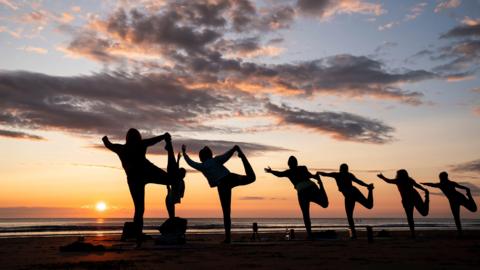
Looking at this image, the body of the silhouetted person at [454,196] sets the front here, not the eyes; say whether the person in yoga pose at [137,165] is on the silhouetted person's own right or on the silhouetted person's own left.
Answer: on the silhouetted person's own left

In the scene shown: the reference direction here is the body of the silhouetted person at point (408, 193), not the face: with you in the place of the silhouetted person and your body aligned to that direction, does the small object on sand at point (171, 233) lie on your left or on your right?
on your left

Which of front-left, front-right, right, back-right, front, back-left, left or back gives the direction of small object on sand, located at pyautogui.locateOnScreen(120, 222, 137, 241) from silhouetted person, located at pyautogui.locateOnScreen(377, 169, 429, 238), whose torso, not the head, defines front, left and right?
front-left

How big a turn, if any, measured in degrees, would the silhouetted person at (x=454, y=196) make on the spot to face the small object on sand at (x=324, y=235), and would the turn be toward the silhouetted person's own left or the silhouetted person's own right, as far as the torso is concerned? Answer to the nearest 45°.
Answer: approximately 45° to the silhouetted person's own left

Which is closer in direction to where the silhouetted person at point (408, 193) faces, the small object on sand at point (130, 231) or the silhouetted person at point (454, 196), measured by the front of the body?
the small object on sand

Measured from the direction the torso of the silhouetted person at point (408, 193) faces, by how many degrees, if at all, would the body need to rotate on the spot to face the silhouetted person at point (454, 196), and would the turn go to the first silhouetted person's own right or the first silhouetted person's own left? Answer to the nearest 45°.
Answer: approximately 135° to the first silhouetted person's own right

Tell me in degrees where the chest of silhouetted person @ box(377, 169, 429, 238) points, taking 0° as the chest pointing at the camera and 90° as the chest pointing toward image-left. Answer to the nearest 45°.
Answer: approximately 90°

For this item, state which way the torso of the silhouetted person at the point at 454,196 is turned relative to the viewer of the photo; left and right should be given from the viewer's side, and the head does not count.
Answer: facing to the left of the viewer

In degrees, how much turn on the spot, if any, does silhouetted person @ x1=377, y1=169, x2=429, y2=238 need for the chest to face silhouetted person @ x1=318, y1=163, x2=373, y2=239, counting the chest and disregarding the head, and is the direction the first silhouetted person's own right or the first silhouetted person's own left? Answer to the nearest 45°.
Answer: approximately 45° to the first silhouetted person's own left

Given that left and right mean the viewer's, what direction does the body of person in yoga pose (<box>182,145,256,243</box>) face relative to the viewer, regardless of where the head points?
facing away from the viewer and to the left of the viewer

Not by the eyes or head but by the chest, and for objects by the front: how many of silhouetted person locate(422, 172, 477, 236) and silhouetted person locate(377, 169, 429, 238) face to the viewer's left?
2

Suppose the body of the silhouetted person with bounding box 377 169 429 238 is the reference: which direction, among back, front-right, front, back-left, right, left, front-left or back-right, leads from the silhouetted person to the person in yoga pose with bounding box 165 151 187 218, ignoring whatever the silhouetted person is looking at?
front-left

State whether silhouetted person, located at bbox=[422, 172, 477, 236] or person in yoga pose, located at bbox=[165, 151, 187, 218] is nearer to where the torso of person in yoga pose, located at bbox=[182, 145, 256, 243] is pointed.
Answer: the person in yoga pose
